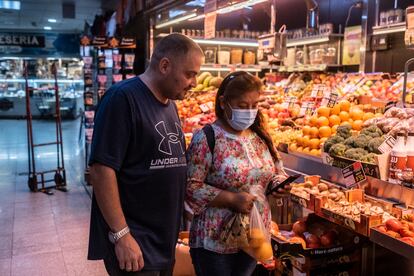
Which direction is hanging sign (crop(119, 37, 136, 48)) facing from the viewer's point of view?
toward the camera

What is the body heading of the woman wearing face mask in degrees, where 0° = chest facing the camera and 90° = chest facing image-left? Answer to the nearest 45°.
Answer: approximately 315°

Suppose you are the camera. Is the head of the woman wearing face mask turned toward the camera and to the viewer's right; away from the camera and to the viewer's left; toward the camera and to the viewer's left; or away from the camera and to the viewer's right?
toward the camera and to the viewer's right

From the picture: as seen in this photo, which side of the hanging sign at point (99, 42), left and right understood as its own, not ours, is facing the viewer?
front

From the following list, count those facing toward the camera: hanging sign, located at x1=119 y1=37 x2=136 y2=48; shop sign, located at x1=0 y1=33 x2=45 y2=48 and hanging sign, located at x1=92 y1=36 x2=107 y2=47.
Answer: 3

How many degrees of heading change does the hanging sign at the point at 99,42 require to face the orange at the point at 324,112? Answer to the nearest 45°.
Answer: approximately 45° to its left

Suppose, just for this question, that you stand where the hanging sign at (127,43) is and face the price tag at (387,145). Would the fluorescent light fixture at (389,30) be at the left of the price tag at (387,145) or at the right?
left

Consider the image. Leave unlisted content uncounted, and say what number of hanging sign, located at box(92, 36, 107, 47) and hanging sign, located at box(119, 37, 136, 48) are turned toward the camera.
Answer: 2
